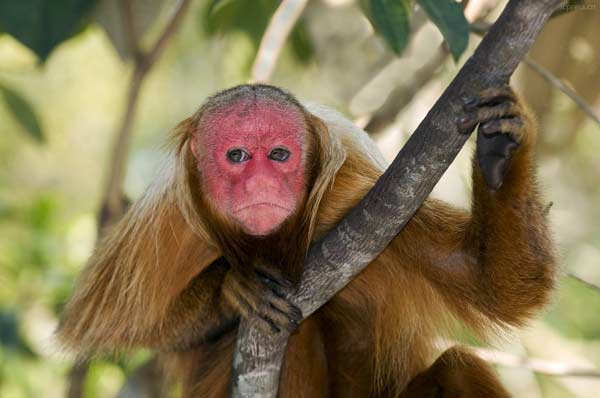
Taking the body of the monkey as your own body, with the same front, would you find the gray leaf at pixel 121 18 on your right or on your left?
on your right

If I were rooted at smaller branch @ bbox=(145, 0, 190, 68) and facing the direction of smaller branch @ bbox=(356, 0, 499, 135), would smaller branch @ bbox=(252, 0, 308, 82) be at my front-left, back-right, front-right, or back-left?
front-left

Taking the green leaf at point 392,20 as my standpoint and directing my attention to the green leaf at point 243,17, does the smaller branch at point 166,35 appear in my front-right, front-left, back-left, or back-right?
front-left

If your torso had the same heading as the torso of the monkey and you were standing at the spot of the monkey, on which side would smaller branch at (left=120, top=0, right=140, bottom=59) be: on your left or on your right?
on your right

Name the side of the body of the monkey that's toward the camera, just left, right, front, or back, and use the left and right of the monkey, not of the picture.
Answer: front
